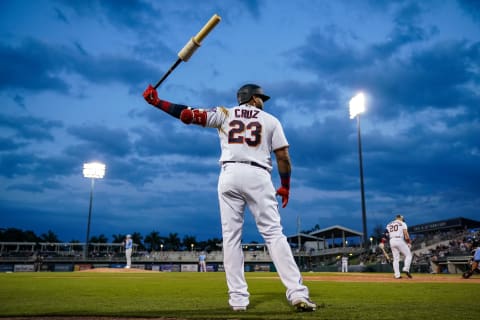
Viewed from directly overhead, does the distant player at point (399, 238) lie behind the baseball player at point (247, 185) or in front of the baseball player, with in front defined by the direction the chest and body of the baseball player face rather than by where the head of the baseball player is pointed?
in front

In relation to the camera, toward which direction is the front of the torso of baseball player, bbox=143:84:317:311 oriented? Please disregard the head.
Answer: away from the camera

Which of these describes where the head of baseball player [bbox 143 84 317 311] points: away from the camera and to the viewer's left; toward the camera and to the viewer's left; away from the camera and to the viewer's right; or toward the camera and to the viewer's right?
away from the camera and to the viewer's right
